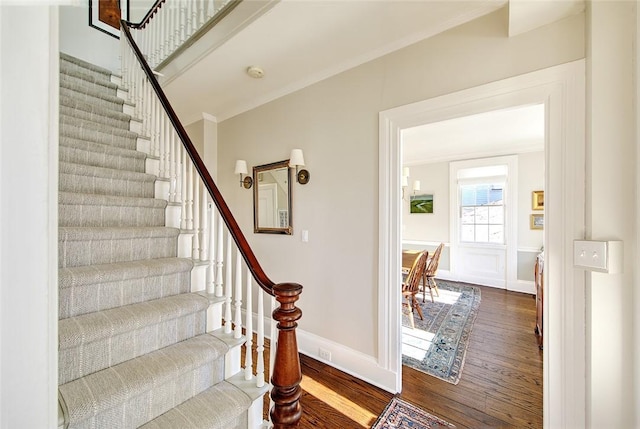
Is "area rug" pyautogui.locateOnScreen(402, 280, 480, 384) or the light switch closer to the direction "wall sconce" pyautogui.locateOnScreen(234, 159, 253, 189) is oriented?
the light switch

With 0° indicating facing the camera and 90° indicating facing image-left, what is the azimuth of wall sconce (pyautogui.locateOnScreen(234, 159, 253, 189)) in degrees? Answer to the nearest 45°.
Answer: approximately 45°

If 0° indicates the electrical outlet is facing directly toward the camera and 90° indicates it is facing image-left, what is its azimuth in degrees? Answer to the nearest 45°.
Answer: approximately 45°

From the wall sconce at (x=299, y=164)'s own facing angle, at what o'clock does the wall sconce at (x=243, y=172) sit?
the wall sconce at (x=243, y=172) is roughly at 3 o'clock from the wall sconce at (x=299, y=164).

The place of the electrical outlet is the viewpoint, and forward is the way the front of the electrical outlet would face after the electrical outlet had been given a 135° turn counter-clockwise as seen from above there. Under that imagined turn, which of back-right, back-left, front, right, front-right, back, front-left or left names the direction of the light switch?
front-right

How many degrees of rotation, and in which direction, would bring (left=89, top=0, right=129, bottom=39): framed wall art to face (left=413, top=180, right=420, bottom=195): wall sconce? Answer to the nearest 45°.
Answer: approximately 45° to its left
